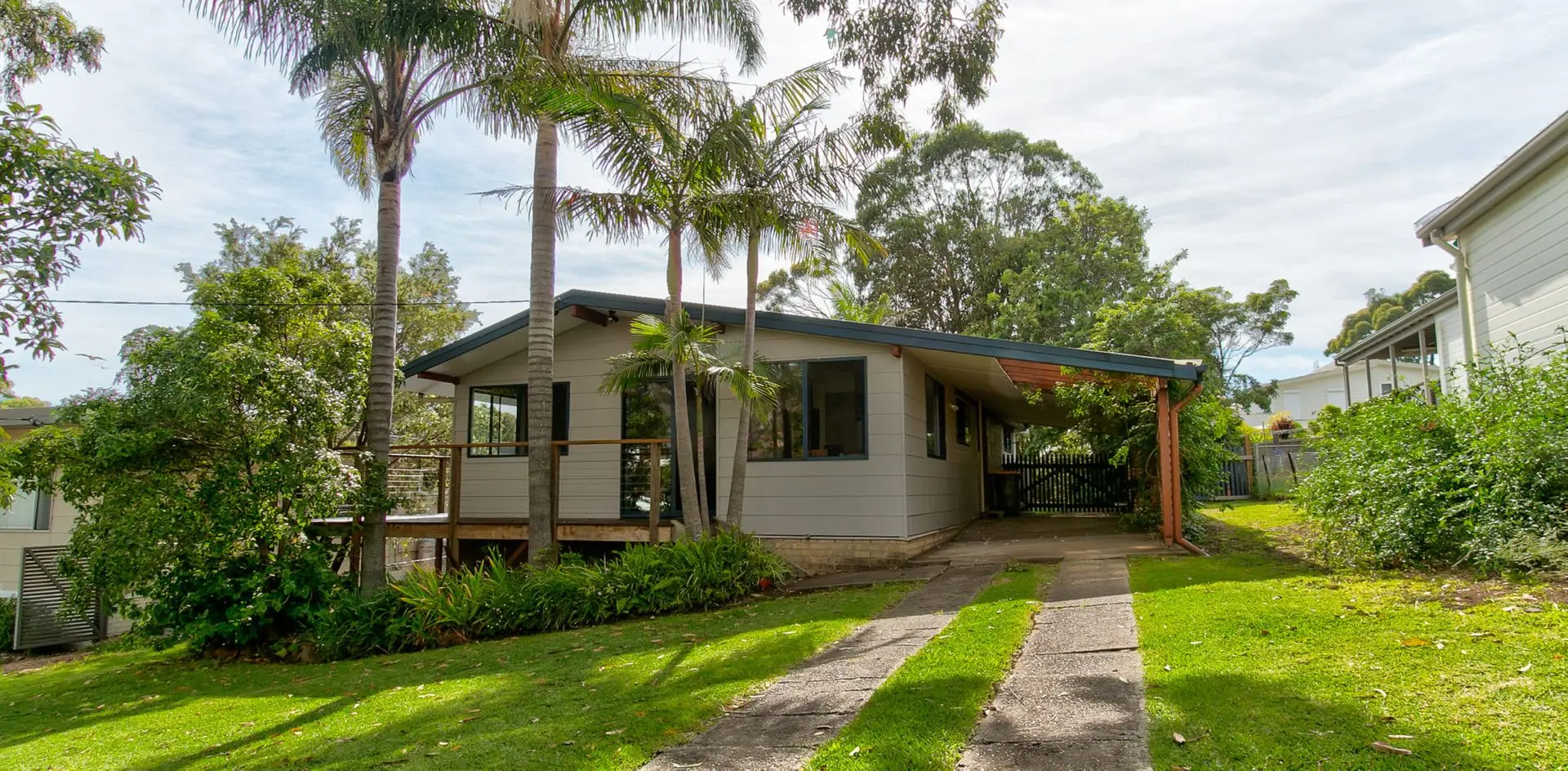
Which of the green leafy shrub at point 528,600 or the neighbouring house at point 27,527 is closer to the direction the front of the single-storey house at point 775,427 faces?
the green leafy shrub

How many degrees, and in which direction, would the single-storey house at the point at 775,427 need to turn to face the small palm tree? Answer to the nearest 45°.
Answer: approximately 45° to its right

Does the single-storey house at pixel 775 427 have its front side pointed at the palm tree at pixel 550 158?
no

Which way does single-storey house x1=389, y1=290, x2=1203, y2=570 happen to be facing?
toward the camera

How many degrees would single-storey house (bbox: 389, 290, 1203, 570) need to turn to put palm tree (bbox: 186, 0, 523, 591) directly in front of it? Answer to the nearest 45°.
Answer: approximately 45° to its right

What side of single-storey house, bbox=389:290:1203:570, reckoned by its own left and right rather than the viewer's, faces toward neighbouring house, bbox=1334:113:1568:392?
left

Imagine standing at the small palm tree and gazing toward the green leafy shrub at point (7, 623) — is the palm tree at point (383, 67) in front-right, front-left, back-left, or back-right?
front-left

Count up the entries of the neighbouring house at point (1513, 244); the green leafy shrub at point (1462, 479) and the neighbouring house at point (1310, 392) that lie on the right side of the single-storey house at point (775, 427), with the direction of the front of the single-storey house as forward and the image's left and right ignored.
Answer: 0

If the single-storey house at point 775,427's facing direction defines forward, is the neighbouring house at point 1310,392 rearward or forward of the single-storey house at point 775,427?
rearward

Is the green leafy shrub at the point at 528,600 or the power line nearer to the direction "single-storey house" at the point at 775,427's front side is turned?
the green leafy shrub

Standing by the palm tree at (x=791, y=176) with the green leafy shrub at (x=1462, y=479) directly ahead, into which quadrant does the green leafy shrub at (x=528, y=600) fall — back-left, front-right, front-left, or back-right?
back-right

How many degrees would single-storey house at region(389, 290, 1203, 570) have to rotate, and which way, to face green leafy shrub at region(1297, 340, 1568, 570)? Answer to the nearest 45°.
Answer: approximately 45° to its left

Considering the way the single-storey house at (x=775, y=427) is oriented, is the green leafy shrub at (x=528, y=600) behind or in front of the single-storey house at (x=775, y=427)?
in front

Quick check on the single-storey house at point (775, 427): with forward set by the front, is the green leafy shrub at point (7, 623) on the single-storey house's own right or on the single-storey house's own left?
on the single-storey house's own right

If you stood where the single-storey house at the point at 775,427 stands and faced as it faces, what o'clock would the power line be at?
The power line is roughly at 4 o'clock from the single-storey house.

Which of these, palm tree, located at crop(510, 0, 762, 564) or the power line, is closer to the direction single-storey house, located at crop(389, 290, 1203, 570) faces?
the palm tree
